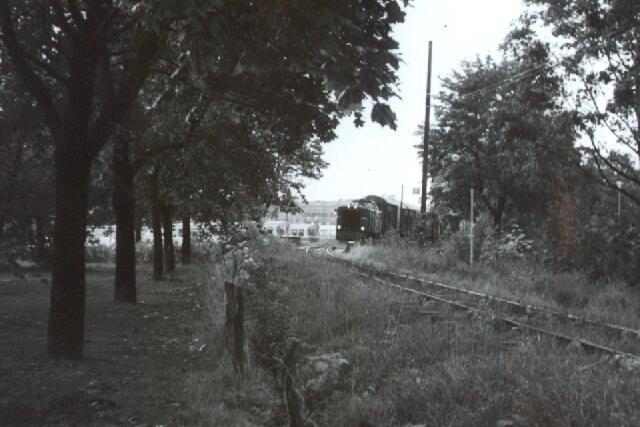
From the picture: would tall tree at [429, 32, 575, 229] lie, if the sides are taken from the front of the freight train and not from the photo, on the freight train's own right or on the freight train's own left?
on the freight train's own left

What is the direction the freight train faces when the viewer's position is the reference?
facing the viewer and to the left of the viewer

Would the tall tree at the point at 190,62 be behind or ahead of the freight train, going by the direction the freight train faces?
ahead

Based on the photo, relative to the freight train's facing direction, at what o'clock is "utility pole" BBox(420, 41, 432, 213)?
The utility pole is roughly at 10 o'clock from the freight train.

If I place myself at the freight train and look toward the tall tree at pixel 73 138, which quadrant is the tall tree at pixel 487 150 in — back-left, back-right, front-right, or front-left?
front-left

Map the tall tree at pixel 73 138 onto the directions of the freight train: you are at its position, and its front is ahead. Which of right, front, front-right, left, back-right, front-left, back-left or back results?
front-left
